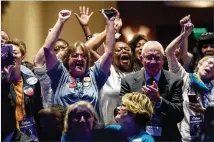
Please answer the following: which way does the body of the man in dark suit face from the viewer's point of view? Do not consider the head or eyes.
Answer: toward the camera

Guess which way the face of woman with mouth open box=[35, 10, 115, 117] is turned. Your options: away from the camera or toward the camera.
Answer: toward the camera

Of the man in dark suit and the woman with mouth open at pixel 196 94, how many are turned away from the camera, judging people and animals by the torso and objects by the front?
0

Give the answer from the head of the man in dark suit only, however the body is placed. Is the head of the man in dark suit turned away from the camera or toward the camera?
toward the camera

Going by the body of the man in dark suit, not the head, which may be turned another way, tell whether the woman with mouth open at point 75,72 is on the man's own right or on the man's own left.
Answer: on the man's own right

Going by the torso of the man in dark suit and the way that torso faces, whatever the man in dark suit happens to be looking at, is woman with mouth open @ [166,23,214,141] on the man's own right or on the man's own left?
on the man's own left

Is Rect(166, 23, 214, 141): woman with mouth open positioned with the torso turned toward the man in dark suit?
no

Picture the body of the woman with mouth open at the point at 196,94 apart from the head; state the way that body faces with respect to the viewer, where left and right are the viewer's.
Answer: facing the viewer and to the right of the viewer

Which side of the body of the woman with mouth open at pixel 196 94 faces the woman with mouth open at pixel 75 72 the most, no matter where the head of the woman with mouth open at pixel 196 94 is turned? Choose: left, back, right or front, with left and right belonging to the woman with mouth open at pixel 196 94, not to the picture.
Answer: right
